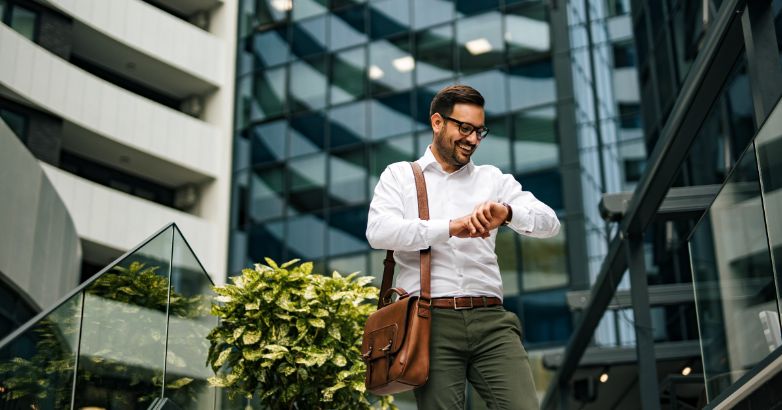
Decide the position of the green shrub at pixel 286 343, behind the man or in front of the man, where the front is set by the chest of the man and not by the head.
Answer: behind

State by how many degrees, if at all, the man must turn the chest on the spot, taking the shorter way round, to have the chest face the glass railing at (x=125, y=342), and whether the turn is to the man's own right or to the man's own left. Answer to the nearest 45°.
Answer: approximately 135° to the man's own right

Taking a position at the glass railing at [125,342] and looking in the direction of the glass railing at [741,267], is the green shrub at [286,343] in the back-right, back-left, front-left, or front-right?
front-left

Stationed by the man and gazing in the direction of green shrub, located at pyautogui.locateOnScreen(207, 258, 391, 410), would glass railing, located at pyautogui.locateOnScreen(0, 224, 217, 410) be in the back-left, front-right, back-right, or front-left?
front-left

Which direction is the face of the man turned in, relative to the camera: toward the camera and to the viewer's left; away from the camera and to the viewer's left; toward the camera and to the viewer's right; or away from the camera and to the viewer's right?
toward the camera and to the viewer's right

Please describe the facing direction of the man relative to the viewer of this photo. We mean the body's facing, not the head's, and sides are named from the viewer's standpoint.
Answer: facing the viewer
